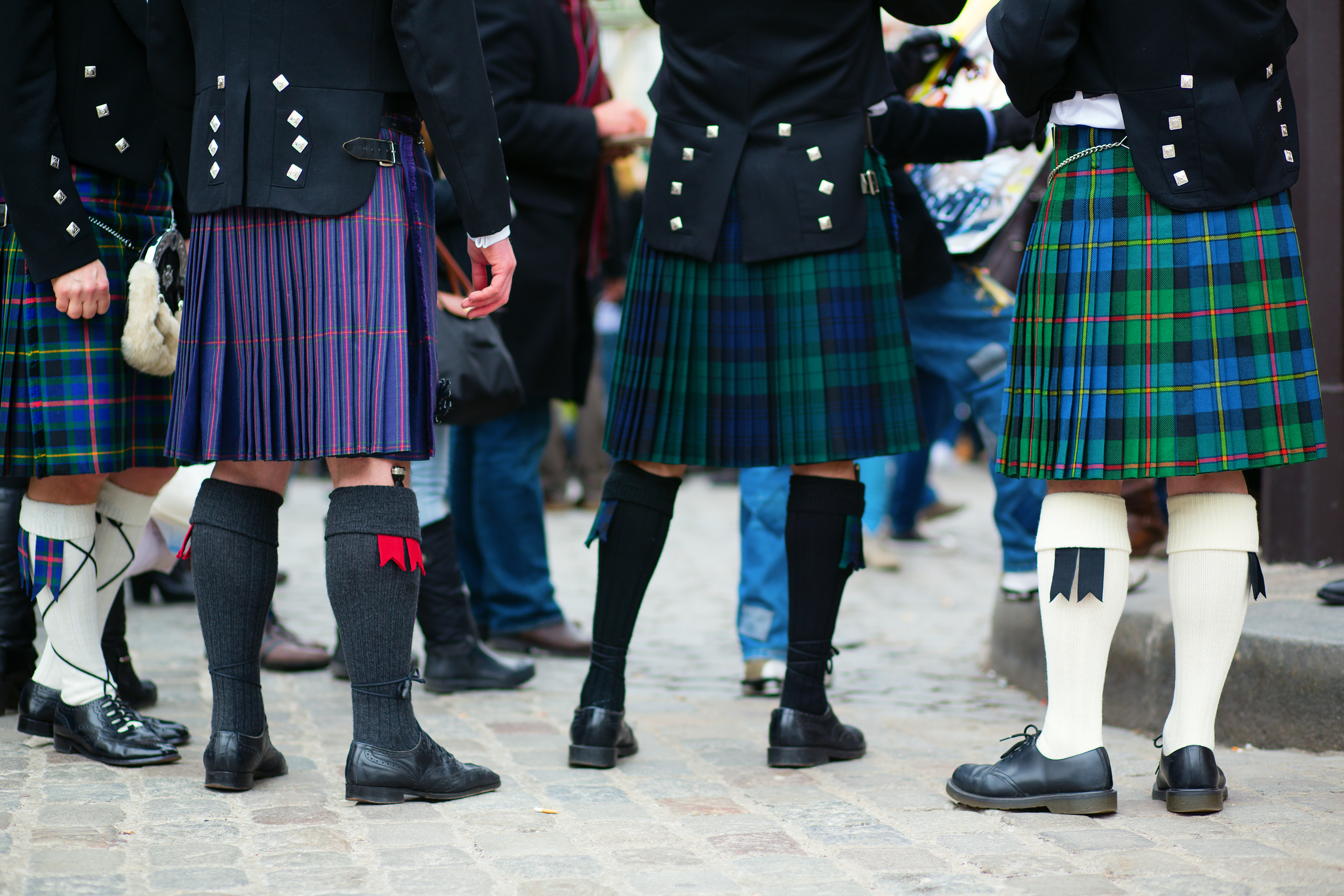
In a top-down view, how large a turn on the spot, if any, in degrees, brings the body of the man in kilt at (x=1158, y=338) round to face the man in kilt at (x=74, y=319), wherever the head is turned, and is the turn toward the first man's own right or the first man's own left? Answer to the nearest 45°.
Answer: approximately 45° to the first man's own left

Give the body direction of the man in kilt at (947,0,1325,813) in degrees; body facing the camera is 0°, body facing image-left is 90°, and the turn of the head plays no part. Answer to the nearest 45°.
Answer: approximately 135°

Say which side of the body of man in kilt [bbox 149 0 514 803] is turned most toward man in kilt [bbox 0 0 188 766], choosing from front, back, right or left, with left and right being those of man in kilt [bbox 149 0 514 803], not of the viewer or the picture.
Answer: left

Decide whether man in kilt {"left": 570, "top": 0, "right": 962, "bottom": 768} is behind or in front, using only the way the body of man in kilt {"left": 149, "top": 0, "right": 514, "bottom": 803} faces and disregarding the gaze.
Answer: in front

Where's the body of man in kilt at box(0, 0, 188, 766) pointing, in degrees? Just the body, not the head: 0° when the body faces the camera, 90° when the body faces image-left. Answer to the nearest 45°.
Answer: approximately 270°

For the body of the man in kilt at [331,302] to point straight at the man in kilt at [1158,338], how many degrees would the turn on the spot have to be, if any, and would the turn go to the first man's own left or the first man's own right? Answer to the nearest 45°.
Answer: approximately 45° to the first man's own right

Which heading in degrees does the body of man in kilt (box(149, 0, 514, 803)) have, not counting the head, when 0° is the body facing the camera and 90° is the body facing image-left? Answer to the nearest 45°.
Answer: approximately 225°

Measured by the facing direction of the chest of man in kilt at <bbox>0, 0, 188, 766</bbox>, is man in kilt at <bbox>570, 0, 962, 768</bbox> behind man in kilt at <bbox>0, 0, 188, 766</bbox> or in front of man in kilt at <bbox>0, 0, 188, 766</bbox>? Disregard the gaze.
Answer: in front

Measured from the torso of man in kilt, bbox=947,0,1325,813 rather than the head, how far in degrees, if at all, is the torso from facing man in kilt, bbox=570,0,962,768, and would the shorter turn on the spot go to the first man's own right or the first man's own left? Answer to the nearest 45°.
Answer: approximately 45° to the first man's own left

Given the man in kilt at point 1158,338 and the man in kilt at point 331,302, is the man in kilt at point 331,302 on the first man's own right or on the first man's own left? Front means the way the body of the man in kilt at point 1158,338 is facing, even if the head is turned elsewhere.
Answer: on the first man's own left
